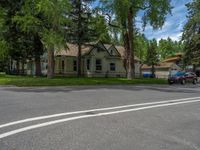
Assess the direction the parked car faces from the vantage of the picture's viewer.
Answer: facing the viewer and to the left of the viewer
